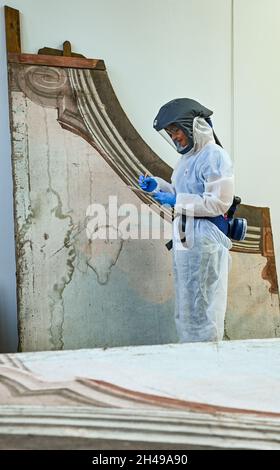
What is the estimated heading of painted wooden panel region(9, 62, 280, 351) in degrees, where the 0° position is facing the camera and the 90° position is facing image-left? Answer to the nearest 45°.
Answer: approximately 0°
